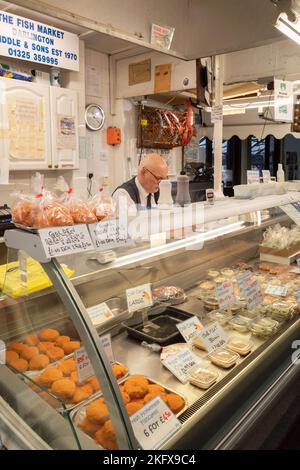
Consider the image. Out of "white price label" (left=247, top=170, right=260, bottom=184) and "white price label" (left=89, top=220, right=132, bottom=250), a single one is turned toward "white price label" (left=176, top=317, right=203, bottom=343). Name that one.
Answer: "white price label" (left=247, top=170, right=260, bottom=184)

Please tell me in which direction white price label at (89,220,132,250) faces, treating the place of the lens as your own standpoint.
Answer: facing the viewer

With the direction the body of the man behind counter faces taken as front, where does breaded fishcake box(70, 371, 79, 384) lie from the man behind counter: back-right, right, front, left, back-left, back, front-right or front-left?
front-right

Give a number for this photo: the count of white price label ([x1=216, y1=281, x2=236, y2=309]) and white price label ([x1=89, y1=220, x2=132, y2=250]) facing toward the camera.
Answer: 2

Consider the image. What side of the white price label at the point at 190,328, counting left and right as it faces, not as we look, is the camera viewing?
front

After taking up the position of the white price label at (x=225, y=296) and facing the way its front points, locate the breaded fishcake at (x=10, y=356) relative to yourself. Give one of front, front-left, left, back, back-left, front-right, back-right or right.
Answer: front-right

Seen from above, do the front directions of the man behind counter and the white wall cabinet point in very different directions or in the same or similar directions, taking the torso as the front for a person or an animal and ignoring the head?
same or similar directions

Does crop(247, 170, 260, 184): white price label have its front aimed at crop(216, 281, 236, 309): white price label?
yes

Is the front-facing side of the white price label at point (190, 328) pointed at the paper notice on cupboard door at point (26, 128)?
no

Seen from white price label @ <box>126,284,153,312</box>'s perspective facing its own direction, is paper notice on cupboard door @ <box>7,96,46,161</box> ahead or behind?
behind

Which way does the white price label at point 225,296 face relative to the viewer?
toward the camera

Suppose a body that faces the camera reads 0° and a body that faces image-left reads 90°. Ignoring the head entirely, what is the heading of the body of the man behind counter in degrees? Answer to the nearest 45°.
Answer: approximately 315°

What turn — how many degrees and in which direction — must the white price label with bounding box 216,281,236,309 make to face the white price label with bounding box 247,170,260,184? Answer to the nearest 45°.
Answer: approximately 180°

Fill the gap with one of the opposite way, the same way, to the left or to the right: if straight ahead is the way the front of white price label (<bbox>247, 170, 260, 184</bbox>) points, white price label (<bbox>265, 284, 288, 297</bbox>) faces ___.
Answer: the same way

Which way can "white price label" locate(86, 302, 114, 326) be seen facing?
toward the camera
